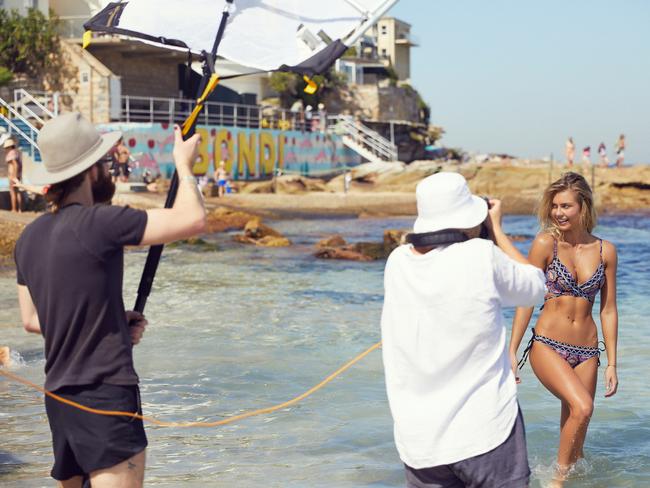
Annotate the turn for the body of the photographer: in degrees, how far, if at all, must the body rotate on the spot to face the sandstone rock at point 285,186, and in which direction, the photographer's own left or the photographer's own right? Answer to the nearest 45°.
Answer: approximately 45° to the photographer's own left

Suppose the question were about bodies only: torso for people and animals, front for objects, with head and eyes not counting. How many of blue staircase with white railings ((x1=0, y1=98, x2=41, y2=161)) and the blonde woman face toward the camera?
1

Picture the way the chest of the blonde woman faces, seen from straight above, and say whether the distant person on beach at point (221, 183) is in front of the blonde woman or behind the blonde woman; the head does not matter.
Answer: behind

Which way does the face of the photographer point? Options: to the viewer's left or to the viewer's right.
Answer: to the viewer's right

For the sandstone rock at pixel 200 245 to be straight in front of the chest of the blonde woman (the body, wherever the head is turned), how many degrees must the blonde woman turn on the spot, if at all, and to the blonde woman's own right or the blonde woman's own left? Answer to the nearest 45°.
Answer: approximately 135° to the blonde woman's own right

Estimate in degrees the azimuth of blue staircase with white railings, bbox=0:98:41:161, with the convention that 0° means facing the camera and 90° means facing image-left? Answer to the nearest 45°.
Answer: approximately 270°

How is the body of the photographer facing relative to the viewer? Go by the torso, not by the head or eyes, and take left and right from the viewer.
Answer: facing away from the viewer and to the right of the viewer

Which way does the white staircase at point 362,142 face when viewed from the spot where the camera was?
facing to the right of the viewer
